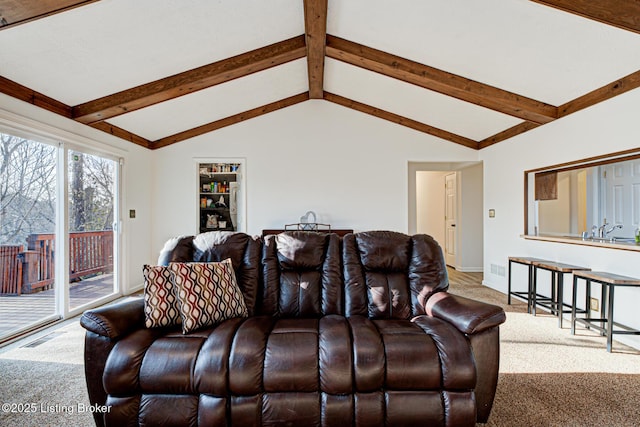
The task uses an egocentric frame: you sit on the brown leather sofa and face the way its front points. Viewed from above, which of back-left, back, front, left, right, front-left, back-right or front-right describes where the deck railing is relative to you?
back-right

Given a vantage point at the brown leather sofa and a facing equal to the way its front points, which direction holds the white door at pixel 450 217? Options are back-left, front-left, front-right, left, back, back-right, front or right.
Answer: back-left

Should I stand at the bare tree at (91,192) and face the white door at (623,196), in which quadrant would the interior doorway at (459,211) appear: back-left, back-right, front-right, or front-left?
front-left

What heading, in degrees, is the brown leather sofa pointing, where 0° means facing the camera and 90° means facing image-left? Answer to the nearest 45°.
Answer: approximately 0°

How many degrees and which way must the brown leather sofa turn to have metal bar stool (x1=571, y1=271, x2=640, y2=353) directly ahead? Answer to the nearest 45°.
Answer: approximately 90° to its left

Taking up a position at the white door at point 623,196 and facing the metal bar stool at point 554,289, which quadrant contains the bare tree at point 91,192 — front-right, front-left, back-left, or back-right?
front-right

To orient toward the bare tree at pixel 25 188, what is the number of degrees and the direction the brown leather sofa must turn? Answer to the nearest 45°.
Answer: approximately 135° to its right

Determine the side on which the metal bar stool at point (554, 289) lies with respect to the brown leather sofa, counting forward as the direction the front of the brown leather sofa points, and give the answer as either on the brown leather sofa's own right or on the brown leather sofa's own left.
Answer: on the brown leather sofa's own left

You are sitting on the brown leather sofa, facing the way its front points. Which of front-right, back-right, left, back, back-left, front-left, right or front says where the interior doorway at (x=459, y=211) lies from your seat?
back-left

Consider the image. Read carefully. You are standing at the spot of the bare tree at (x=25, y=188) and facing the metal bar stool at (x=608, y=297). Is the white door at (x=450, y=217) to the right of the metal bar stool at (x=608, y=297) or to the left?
left

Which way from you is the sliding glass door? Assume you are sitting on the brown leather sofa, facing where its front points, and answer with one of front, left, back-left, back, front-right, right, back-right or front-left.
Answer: back-right
